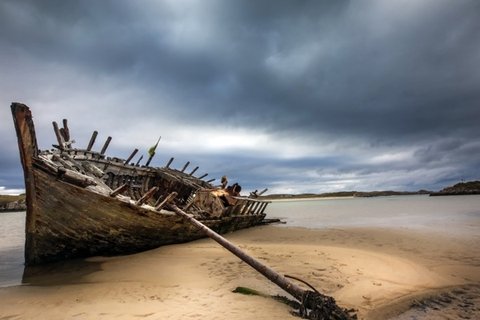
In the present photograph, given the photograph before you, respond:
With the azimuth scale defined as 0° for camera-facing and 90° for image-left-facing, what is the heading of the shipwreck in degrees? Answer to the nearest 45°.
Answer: approximately 45°
